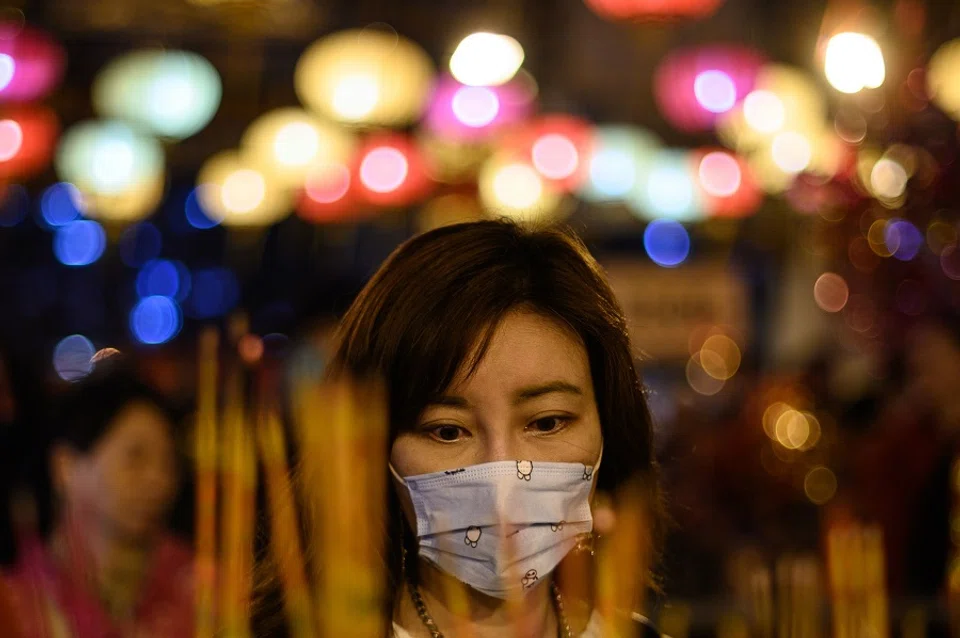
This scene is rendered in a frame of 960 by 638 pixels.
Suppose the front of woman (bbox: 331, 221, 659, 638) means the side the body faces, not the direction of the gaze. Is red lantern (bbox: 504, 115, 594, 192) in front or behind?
behind

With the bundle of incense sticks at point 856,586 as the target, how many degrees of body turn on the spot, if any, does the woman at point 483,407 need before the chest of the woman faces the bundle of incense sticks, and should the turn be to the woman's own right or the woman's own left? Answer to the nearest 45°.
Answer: approximately 90° to the woman's own left

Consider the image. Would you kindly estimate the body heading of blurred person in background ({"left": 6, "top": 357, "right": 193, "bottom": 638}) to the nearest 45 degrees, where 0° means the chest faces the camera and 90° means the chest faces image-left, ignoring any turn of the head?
approximately 315°

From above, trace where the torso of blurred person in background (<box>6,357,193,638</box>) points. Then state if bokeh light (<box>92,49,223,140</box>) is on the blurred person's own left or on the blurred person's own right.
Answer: on the blurred person's own left

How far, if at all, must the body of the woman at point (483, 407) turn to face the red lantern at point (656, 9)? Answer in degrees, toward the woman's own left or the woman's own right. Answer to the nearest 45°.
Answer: approximately 180°

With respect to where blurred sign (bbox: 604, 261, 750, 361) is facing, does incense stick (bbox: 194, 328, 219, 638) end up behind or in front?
in front

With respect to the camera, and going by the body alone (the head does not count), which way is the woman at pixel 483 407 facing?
toward the camera

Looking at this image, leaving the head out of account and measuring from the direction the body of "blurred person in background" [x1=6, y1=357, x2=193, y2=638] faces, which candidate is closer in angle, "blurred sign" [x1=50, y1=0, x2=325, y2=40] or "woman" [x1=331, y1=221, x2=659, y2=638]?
the woman

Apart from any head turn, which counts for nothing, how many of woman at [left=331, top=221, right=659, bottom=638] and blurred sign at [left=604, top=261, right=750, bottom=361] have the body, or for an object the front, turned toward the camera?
2

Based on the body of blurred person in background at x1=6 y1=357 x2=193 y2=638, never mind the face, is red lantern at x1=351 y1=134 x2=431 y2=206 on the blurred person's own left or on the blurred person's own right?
on the blurred person's own left

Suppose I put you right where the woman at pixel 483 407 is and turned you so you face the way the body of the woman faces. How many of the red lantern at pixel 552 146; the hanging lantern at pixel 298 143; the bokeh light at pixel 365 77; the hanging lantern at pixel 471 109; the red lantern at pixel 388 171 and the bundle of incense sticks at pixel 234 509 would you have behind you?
5

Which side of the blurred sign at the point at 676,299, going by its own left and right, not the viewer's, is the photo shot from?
front

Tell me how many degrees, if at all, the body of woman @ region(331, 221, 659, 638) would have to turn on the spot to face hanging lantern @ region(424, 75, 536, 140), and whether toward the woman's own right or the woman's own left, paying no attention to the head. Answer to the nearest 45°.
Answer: approximately 180°

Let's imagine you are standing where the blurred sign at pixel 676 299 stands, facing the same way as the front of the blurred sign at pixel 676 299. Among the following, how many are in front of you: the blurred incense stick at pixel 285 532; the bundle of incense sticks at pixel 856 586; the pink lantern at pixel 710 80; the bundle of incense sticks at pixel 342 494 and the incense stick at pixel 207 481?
4

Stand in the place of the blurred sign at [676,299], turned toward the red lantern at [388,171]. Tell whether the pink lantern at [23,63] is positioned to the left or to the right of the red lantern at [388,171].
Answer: left

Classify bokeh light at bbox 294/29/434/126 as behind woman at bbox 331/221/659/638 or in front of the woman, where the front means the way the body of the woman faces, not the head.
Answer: behind
